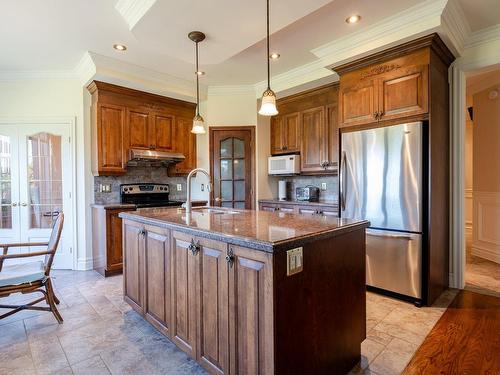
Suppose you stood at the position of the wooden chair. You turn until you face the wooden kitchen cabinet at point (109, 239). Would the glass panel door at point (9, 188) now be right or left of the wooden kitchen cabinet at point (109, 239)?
left

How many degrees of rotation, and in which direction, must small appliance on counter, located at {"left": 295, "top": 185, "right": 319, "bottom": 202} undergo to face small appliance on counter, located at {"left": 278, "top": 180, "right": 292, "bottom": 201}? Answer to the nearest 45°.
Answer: approximately 90° to its right

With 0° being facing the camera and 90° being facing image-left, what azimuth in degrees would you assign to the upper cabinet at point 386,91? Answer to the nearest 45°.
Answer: approximately 45°

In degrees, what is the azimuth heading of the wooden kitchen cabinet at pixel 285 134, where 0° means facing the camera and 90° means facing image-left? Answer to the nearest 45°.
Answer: approximately 45°

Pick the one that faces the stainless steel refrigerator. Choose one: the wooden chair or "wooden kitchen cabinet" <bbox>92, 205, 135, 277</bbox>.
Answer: the wooden kitchen cabinet

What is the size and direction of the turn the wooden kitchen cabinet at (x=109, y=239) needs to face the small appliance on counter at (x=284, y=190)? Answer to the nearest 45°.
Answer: approximately 45° to its left

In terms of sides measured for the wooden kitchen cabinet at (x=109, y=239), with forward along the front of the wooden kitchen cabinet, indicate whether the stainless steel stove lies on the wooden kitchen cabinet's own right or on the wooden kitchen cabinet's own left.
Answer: on the wooden kitchen cabinet's own left

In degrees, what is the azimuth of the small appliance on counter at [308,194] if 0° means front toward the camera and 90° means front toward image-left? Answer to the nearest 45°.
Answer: approximately 45°

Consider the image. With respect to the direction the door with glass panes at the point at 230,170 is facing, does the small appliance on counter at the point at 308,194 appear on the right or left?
on its left

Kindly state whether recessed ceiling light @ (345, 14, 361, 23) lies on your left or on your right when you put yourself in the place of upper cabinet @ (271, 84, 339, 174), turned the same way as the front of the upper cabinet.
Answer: on your left

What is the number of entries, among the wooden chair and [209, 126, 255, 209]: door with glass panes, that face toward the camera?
1
